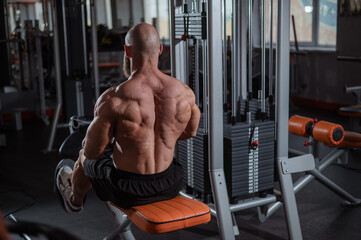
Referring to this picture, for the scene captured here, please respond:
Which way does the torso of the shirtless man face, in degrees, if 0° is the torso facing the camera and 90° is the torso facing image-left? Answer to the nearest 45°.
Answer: approximately 135°

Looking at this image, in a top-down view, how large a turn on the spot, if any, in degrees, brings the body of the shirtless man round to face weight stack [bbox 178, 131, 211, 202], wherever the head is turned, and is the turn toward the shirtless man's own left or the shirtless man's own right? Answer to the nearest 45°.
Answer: approximately 90° to the shirtless man's own right

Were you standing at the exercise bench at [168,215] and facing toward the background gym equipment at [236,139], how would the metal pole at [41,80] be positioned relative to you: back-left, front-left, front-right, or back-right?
front-left

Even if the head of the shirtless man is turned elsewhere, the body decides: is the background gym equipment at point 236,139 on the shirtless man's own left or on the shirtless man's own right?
on the shirtless man's own right

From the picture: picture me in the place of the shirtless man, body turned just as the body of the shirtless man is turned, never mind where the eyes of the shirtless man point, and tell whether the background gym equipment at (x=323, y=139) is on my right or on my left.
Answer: on my right
